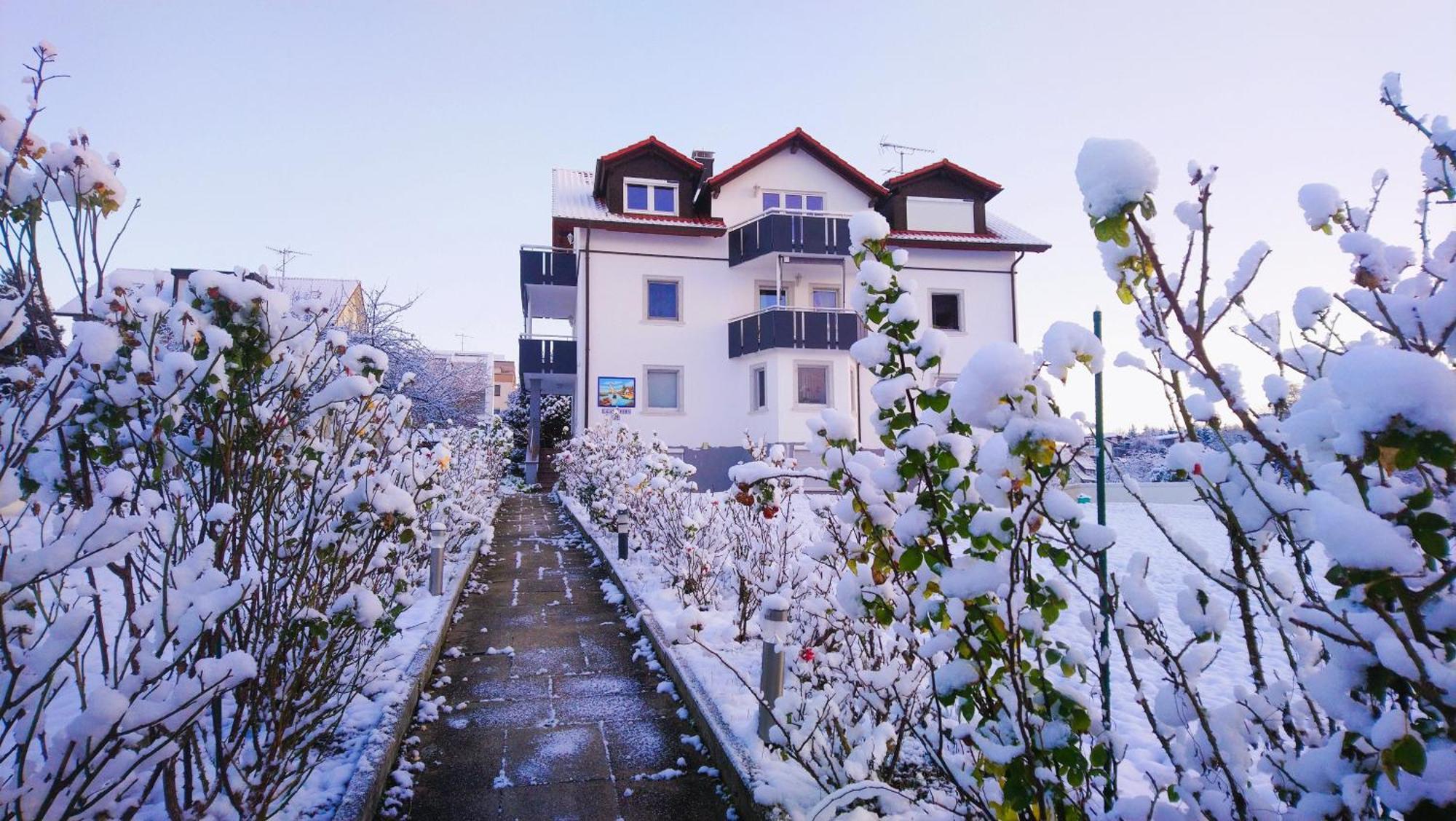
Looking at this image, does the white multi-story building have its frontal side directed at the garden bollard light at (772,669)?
yes

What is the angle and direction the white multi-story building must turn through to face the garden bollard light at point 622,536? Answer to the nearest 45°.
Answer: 0° — it already faces it

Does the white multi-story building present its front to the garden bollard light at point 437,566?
yes

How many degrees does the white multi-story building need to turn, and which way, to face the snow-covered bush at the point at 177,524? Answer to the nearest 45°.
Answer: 0° — it already faces it

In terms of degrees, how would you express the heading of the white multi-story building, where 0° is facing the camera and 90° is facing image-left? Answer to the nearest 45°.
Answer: approximately 0°
